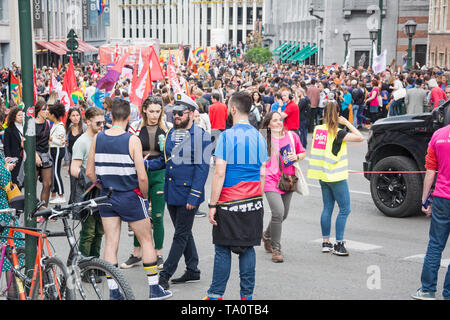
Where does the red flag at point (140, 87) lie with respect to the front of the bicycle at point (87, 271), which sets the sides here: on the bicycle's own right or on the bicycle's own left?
on the bicycle's own left

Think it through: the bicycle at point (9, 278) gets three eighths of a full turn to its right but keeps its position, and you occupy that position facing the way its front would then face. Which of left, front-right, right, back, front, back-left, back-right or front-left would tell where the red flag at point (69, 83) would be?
right

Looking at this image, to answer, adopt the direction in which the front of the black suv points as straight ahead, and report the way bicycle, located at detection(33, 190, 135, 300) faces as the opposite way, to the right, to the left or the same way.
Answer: the opposite way

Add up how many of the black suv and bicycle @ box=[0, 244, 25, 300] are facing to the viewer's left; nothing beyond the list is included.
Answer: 1

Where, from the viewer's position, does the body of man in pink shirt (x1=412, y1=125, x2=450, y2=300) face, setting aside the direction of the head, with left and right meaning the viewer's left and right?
facing away from the viewer and to the left of the viewer

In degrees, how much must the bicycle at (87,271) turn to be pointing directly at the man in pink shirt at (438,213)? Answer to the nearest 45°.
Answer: approximately 45° to its left

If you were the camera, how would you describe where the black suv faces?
facing to the left of the viewer

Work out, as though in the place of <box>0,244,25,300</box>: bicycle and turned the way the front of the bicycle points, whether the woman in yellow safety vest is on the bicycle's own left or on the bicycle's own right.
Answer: on the bicycle's own left
